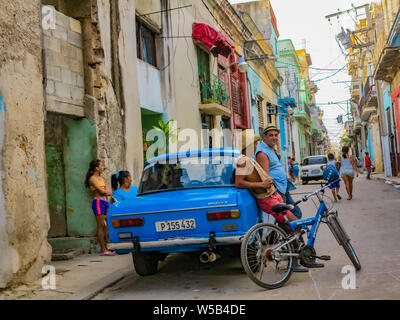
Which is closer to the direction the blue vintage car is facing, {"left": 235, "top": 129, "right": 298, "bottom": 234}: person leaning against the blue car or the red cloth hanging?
the red cloth hanging

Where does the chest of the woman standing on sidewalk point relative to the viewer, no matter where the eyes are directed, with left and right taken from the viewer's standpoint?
facing to the right of the viewer

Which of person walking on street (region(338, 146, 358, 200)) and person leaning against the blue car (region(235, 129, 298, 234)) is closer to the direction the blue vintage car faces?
the person walking on street

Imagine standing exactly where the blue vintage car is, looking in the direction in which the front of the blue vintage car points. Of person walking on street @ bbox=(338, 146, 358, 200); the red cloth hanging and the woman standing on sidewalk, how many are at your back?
0

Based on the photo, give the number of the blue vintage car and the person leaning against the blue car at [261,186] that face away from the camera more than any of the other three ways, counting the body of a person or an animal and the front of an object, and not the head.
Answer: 1

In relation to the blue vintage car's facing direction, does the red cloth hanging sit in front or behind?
in front

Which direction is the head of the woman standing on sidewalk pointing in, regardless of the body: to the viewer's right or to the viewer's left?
to the viewer's right

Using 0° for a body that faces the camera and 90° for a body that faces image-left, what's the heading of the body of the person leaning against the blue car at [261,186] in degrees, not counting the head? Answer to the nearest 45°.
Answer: approximately 270°

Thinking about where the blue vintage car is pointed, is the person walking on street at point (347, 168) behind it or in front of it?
in front

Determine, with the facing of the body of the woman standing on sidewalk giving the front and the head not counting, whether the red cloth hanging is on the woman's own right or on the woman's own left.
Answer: on the woman's own left

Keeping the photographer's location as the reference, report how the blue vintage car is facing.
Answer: facing away from the viewer

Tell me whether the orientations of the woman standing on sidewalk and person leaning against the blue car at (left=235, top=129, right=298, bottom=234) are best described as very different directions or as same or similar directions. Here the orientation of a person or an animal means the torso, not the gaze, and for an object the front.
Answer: same or similar directions
